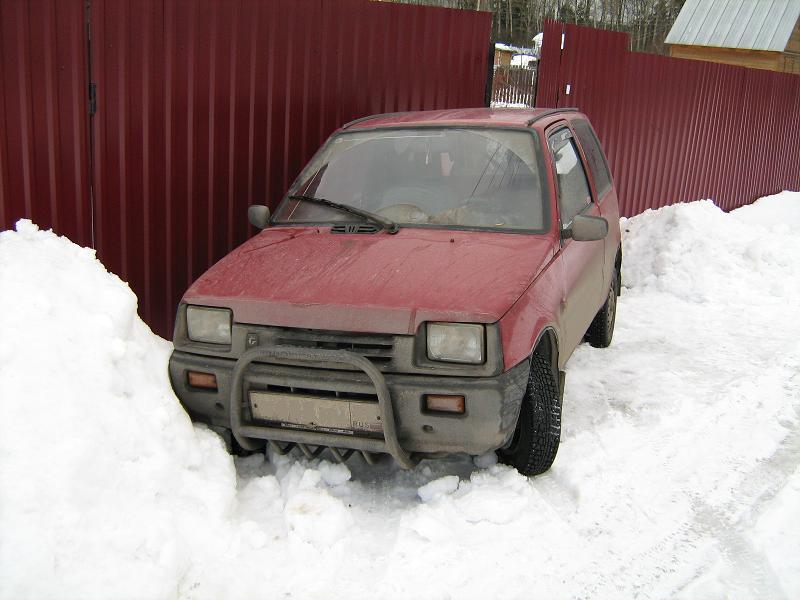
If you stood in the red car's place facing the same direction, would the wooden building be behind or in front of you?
behind

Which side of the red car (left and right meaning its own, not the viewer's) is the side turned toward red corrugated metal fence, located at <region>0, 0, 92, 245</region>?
right

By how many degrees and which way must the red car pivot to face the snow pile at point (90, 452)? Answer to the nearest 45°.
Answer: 0° — it already faces it

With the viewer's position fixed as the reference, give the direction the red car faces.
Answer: facing the viewer and to the left of the viewer

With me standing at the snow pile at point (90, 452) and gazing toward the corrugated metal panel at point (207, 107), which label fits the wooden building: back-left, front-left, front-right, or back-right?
front-right

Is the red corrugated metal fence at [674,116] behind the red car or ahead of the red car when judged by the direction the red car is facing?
behind
